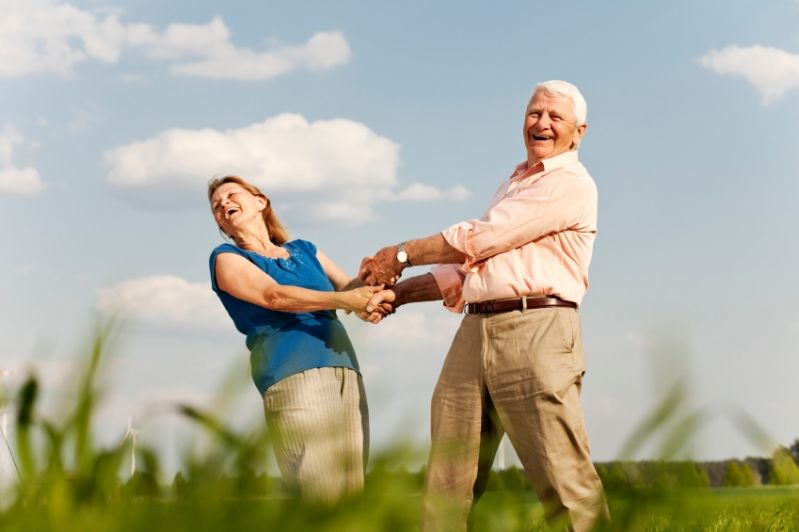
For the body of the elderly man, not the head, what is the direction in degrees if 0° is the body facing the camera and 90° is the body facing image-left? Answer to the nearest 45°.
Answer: approximately 45°

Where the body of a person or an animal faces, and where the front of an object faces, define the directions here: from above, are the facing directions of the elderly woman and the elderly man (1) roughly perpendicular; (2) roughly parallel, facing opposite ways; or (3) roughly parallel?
roughly perpendicular

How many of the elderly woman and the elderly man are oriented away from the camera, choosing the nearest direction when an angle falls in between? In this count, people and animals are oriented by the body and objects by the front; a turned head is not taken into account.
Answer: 0

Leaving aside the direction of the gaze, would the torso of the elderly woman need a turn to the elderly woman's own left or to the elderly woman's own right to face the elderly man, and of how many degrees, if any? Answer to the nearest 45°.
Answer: approximately 45° to the elderly woman's own left

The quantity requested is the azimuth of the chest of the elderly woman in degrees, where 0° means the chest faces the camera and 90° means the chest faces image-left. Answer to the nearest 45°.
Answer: approximately 315°
